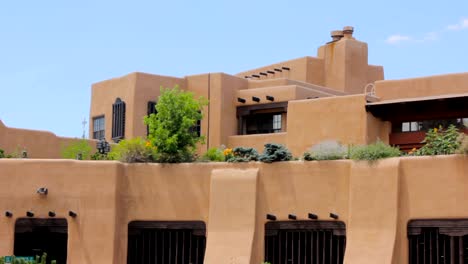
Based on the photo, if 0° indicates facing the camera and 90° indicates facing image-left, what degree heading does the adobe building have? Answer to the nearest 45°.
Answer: approximately 0°
